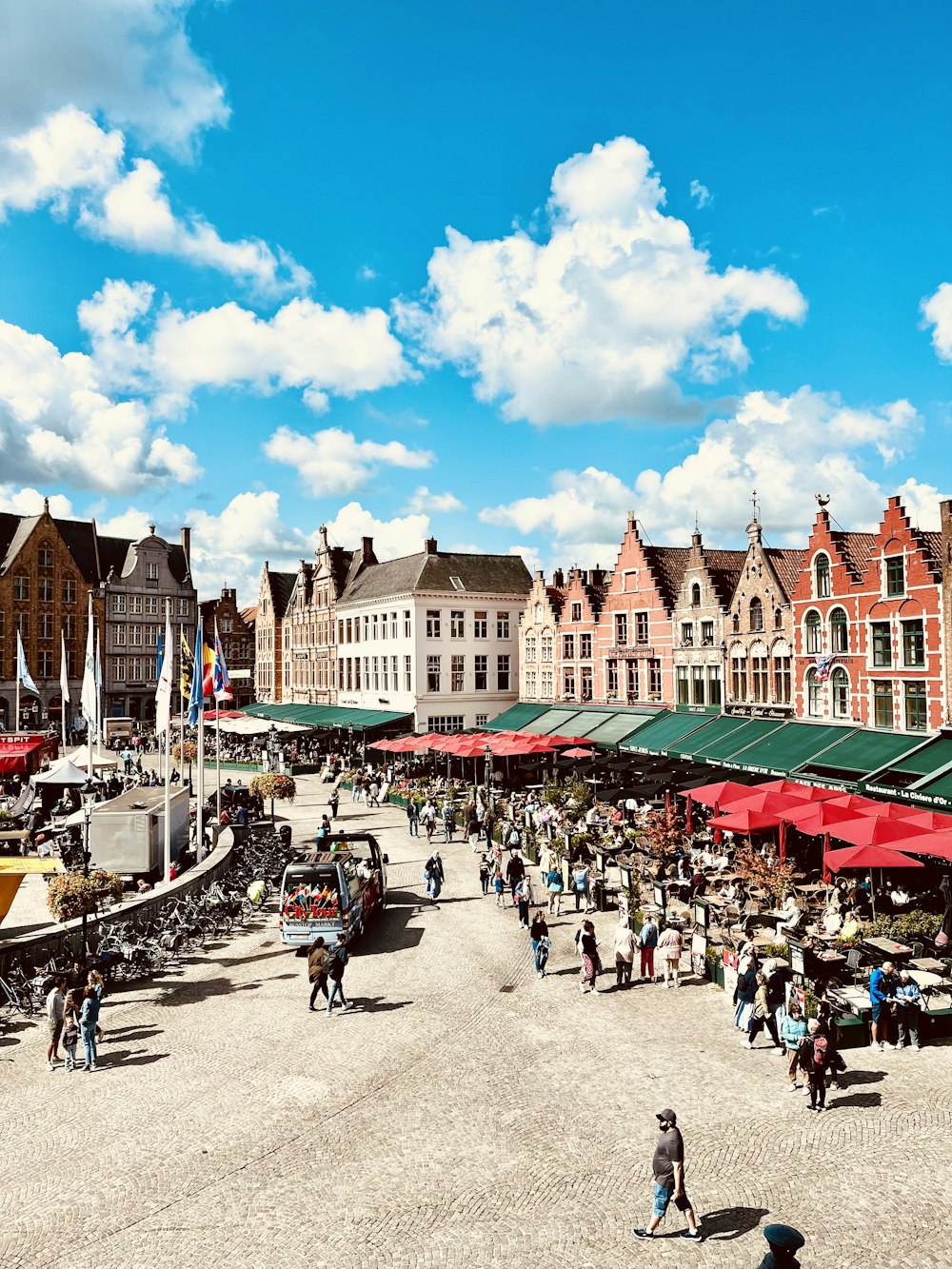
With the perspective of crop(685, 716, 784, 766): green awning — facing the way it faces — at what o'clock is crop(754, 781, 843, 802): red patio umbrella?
The red patio umbrella is roughly at 10 o'clock from the green awning.

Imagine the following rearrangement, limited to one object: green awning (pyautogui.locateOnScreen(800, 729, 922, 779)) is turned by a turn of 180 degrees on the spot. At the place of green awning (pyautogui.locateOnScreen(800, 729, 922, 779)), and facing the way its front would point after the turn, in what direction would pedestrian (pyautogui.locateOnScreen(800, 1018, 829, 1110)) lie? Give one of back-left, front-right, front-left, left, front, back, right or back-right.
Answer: back-right

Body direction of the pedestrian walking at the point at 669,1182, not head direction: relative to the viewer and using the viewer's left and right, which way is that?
facing to the left of the viewer

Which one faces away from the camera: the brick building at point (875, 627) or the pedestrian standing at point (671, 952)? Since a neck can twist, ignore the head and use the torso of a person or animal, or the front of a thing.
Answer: the pedestrian standing

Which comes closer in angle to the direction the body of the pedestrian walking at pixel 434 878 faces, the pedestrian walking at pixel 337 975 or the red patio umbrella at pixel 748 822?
the pedestrian walking

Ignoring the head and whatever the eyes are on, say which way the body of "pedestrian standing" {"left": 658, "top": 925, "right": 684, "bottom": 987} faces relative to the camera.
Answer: away from the camera

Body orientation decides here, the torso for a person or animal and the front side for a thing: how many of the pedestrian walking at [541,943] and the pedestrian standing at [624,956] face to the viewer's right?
0
